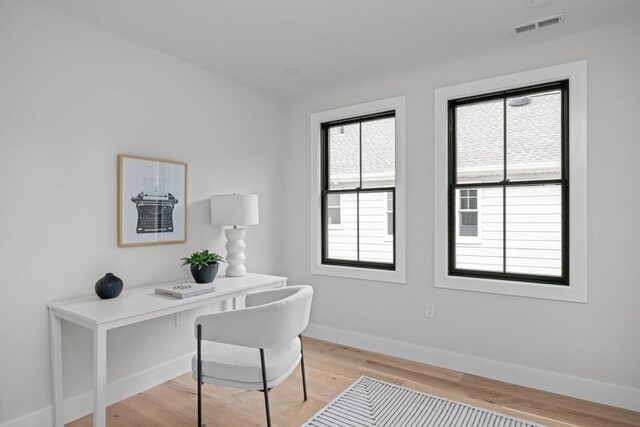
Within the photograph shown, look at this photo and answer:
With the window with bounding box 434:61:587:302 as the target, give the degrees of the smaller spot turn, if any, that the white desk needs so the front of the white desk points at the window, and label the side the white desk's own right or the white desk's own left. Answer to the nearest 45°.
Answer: approximately 45° to the white desk's own left

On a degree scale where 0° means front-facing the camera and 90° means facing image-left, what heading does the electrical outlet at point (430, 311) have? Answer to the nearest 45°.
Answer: approximately 0°

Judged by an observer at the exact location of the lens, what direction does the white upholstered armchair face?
facing away from the viewer and to the left of the viewer

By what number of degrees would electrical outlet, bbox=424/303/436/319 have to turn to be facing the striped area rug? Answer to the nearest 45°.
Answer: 0° — it already faces it

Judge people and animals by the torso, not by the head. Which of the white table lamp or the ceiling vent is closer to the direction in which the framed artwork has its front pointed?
the ceiling vent

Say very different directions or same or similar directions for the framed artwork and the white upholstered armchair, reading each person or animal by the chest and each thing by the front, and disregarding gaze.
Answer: very different directions

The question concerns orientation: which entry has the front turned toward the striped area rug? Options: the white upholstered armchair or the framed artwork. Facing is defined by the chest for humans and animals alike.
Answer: the framed artwork

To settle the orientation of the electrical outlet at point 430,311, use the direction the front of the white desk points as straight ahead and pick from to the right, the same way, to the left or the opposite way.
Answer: to the right
